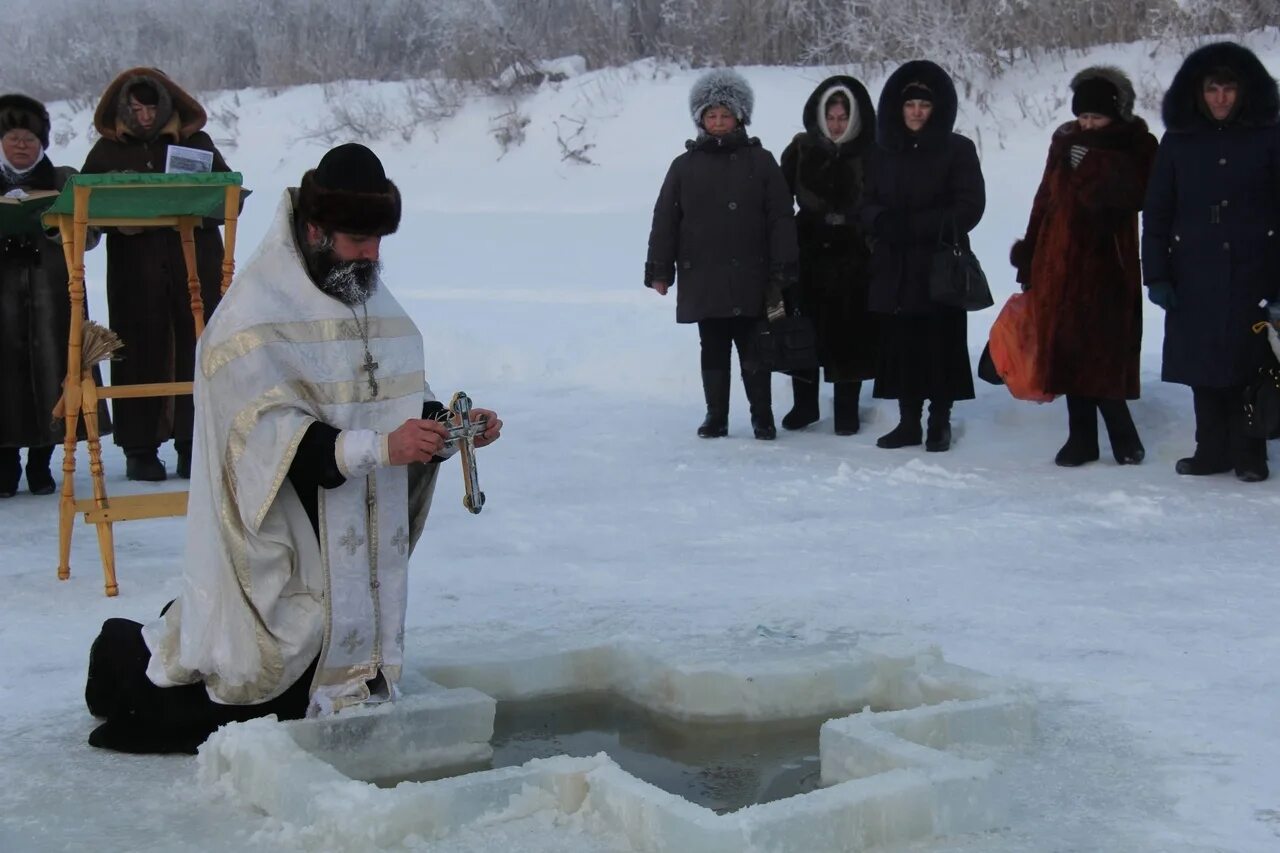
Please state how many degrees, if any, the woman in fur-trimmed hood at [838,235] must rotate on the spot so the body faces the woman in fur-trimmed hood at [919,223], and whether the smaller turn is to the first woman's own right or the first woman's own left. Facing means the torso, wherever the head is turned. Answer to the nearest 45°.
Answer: approximately 45° to the first woman's own left

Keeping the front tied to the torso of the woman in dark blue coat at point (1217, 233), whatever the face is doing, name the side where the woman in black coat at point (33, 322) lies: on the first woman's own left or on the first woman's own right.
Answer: on the first woman's own right

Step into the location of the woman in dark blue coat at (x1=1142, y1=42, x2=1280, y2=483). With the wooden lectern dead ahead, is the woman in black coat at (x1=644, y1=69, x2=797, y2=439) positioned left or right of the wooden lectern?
right

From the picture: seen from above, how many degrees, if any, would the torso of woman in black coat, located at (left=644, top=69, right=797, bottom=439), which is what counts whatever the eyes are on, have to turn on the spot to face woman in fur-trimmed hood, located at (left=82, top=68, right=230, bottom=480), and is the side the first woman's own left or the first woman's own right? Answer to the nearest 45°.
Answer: approximately 90° to the first woman's own right

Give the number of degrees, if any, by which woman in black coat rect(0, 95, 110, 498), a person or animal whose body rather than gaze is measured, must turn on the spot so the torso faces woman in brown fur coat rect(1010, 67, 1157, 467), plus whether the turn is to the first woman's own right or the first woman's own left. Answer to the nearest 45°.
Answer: approximately 90° to the first woman's own left

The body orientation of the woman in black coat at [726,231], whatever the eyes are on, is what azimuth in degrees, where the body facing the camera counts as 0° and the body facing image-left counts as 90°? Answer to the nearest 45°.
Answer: approximately 0°

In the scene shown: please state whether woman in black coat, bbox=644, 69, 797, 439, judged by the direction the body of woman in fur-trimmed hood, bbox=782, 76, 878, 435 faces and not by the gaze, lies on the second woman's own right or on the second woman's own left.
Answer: on the second woman's own right

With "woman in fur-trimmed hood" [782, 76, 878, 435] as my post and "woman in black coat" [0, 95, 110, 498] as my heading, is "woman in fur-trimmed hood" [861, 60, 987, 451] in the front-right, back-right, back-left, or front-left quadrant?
back-left
